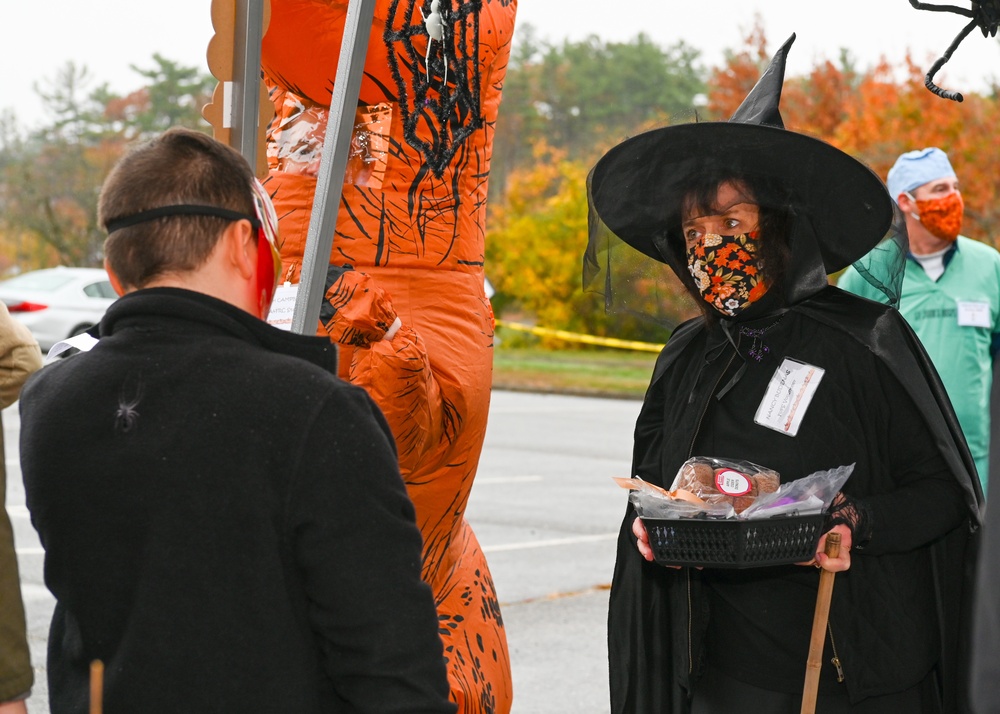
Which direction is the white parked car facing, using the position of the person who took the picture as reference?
facing away from the viewer and to the right of the viewer

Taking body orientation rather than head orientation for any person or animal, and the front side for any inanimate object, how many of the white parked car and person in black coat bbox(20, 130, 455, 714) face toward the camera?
0

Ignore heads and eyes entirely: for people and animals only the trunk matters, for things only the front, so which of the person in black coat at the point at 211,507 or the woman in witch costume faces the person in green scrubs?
the person in black coat

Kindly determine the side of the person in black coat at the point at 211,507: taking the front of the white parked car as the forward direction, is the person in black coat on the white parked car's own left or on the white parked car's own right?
on the white parked car's own right

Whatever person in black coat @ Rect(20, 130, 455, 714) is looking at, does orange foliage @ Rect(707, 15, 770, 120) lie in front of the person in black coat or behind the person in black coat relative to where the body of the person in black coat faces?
in front

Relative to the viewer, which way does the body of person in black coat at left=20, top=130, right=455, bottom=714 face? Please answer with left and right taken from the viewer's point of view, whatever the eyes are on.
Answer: facing away from the viewer and to the right of the viewer

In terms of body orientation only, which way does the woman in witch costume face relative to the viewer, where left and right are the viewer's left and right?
facing the viewer and to the left of the viewer

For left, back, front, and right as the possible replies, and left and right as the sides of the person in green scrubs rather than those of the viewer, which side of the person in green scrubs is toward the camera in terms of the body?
front

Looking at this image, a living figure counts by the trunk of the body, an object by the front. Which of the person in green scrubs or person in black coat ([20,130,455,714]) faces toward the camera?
the person in green scrubs

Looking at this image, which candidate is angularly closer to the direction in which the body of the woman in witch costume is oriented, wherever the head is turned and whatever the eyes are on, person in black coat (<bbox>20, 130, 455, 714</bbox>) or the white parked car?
the person in black coat

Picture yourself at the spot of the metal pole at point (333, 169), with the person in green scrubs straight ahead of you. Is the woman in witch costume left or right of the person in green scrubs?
right

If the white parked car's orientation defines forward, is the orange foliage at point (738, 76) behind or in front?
in front

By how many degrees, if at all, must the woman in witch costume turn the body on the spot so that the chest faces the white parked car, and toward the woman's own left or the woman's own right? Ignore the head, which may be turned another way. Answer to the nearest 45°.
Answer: approximately 90° to the woman's own right

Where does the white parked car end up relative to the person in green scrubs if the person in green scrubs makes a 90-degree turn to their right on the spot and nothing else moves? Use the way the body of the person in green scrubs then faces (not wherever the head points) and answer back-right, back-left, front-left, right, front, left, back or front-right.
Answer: front-right

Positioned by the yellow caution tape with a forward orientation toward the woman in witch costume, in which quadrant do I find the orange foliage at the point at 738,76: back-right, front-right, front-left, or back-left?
back-left

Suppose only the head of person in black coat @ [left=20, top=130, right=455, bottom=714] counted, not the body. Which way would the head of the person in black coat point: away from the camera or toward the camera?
away from the camera
